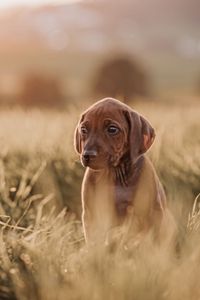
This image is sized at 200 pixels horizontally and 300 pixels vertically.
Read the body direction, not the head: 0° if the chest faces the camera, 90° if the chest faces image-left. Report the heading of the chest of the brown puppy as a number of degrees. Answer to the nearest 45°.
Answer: approximately 45°

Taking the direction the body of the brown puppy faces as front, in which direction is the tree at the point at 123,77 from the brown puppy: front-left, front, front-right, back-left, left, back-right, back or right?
back-right
